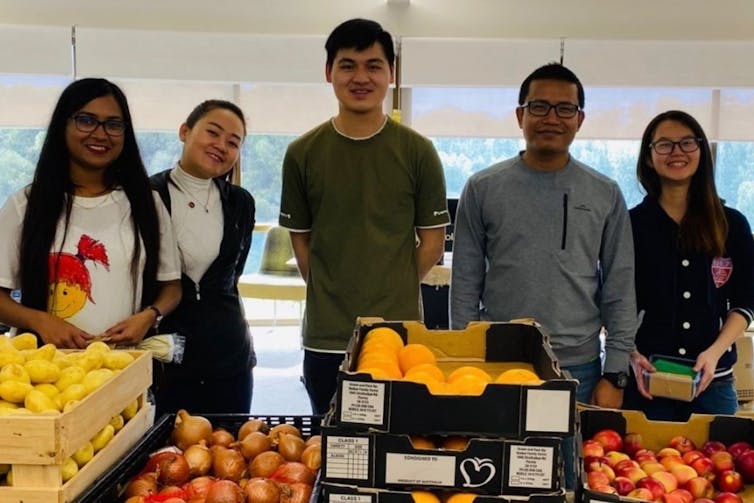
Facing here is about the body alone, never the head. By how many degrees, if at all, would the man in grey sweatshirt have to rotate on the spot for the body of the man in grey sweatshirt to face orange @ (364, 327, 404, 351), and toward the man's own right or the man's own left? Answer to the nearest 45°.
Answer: approximately 45° to the man's own right

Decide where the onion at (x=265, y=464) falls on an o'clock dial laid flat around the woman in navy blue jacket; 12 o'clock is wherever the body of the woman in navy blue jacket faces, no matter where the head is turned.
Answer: The onion is roughly at 1 o'clock from the woman in navy blue jacket.
